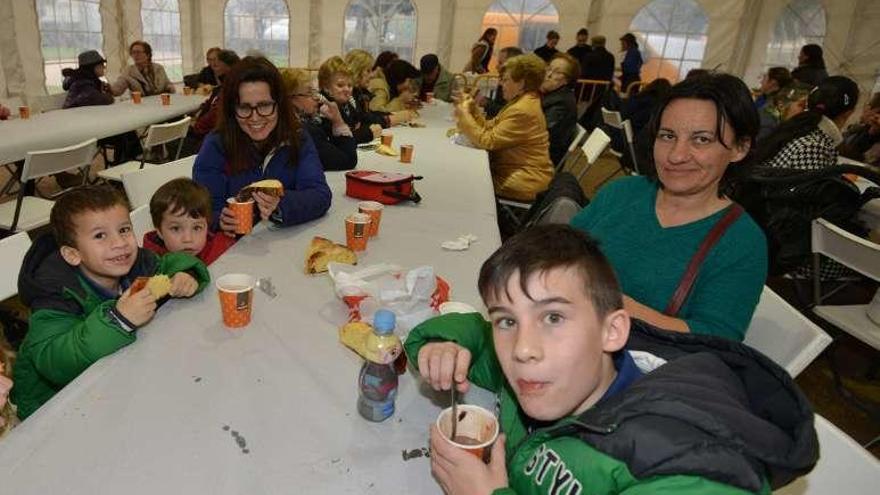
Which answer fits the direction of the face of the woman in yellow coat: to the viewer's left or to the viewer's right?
to the viewer's left

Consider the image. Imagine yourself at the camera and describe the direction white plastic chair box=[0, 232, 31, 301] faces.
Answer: facing the viewer and to the right of the viewer

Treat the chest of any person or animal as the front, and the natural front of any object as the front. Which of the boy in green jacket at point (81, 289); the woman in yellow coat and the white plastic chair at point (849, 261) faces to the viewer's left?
the woman in yellow coat

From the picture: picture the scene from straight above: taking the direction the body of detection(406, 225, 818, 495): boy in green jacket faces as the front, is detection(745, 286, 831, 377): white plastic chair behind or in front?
behind

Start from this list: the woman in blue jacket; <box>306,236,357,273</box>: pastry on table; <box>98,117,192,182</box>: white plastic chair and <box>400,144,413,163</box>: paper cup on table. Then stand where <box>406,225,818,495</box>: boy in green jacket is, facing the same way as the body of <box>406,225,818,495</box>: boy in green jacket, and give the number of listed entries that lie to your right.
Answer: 4

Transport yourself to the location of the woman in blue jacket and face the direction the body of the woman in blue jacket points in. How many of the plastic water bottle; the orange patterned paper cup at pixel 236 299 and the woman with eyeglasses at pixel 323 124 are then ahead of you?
2

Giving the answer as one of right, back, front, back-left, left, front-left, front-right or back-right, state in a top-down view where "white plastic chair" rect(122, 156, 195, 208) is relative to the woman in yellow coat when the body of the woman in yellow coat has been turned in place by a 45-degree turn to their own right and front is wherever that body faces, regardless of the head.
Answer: left

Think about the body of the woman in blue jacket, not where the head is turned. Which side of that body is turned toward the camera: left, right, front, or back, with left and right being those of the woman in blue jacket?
front

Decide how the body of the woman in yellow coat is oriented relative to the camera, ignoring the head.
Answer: to the viewer's left

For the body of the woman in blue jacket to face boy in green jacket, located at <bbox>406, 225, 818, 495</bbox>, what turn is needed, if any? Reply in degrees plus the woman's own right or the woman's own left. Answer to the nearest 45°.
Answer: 0° — they already face them

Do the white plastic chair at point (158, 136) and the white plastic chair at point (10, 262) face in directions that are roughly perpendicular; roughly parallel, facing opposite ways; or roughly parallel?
roughly perpendicular

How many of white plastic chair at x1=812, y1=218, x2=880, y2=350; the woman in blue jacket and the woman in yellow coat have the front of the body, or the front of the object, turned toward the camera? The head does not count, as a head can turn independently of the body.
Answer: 1
